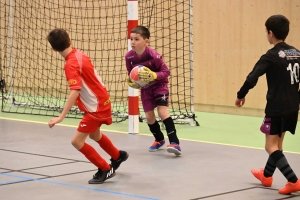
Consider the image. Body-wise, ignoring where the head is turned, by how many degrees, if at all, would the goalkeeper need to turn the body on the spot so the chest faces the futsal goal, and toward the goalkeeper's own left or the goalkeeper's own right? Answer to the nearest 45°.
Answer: approximately 135° to the goalkeeper's own right

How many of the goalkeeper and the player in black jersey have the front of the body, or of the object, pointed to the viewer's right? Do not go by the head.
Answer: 0

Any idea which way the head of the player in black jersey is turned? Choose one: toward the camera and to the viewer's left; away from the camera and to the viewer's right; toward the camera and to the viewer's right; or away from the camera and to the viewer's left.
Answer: away from the camera and to the viewer's left

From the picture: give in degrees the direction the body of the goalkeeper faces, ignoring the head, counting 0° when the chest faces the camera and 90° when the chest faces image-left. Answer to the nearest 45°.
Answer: approximately 45°

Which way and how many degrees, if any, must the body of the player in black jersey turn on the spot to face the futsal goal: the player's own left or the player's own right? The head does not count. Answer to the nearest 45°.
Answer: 0° — they already face it

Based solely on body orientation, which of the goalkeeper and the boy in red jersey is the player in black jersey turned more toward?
the goalkeeper

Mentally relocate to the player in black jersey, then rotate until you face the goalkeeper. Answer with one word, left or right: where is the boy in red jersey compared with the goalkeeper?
left
